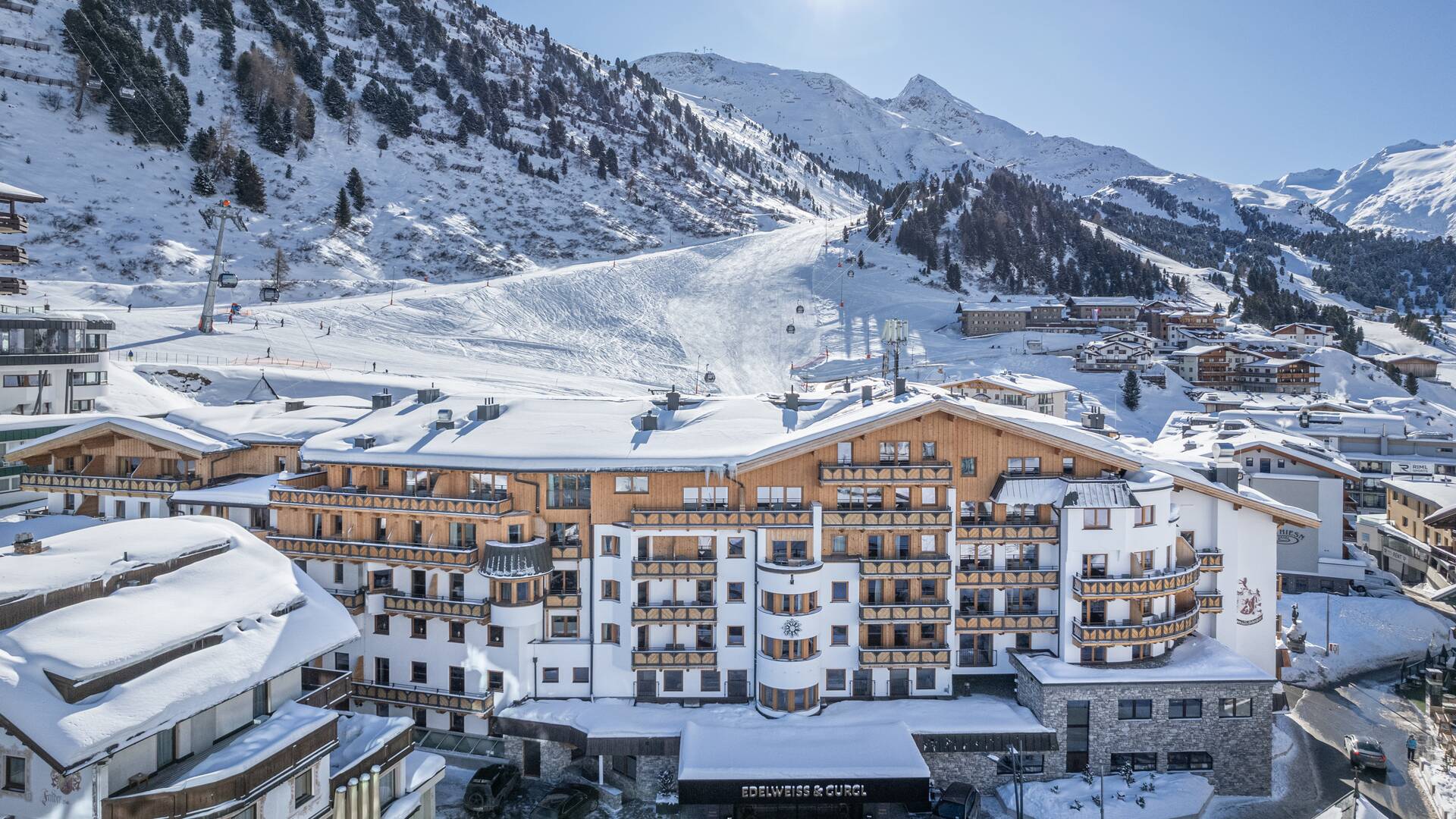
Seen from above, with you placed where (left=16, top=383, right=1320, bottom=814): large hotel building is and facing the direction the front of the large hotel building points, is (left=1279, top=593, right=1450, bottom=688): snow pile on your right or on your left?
on your left

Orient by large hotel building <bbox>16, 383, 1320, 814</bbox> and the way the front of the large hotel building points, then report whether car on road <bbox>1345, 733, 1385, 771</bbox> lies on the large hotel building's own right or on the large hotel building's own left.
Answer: on the large hotel building's own left

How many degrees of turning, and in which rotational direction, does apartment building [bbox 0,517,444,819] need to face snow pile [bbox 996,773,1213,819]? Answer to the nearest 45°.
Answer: approximately 45° to its left

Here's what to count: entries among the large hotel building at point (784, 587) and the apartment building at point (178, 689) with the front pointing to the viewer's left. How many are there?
0
